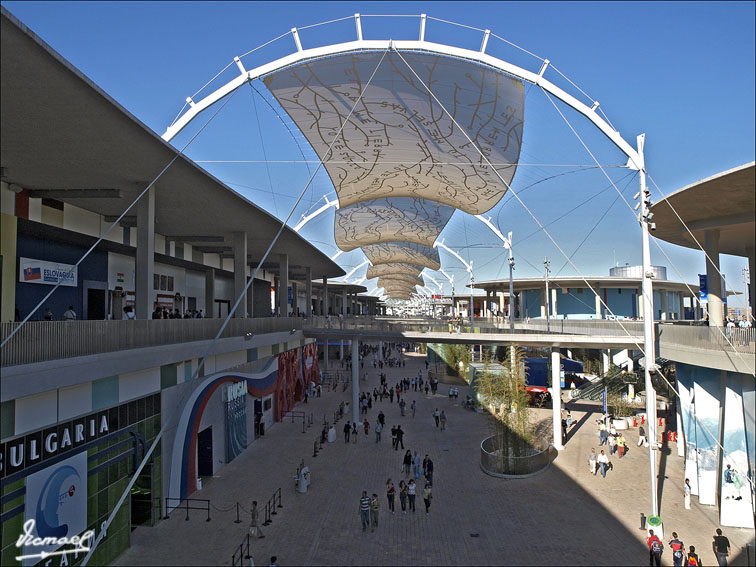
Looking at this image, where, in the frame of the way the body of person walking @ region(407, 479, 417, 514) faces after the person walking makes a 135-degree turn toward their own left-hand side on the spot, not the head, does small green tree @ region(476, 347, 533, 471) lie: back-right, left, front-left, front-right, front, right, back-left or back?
front

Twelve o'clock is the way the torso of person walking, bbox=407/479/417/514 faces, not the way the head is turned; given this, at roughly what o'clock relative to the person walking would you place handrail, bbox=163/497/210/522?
The handrail is roughly at 3 o'clock from the person walking.

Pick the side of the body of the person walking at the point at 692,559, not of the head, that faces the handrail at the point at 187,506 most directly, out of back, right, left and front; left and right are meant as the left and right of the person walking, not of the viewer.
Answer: left

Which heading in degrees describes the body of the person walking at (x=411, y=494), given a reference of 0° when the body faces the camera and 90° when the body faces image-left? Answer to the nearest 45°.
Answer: approximately 0°

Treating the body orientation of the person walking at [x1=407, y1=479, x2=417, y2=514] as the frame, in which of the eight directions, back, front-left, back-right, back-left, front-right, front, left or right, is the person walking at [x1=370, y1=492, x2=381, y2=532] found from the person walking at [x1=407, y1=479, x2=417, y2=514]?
front-right

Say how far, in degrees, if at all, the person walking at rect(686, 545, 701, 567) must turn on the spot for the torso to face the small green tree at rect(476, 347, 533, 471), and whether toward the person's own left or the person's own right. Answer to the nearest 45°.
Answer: approximately 45° to the person's own left

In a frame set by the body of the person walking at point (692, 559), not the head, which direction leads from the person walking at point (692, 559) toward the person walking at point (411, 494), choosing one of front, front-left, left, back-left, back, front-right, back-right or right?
left

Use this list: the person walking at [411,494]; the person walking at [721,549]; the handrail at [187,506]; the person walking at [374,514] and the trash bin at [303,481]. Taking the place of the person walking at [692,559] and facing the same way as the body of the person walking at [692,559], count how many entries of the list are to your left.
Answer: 4

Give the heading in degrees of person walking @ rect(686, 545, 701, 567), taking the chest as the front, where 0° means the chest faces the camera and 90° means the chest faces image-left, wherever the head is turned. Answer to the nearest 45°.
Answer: approximately 180°

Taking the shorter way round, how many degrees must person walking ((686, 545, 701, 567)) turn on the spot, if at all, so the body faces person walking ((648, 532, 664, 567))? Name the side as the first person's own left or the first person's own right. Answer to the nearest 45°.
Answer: approximately 90° to the first person's own left

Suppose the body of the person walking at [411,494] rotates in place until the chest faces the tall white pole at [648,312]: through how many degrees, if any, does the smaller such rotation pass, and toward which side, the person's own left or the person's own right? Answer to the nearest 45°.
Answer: approximately 90° to the person's own left

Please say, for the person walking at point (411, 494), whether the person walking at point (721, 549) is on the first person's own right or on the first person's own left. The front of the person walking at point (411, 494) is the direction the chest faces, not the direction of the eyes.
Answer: on the first person's own left
